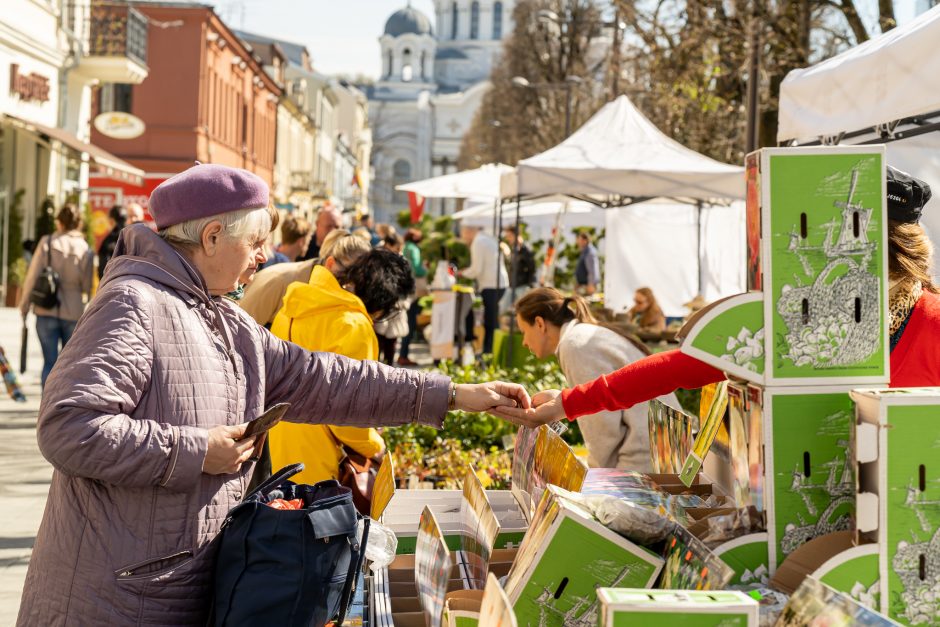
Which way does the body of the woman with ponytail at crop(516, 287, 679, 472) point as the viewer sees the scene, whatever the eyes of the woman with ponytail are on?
to the viewer's left

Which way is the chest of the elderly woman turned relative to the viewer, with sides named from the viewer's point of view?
facing to the right of the viewer

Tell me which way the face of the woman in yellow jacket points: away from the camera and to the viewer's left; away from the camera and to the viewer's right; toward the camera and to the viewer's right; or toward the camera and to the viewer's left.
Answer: away from the camera and to the viewer's right

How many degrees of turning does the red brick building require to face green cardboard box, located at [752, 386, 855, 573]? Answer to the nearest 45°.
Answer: approximately 90° to its right

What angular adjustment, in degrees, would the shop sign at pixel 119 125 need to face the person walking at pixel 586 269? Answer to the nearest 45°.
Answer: approximately 45° to its left

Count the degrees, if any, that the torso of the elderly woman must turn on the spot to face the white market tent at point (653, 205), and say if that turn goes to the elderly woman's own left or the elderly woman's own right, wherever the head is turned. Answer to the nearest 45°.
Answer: approximately 45° to the elderly woman's own left

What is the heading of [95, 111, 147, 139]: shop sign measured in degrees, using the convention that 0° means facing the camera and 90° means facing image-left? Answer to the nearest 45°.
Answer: approximately 0°

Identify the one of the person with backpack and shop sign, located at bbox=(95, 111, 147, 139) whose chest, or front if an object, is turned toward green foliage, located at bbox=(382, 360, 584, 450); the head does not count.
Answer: the shop sign

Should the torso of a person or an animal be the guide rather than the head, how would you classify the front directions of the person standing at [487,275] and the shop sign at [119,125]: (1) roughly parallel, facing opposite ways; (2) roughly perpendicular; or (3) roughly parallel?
roughly perpendicular

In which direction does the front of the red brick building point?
to the viewer's right

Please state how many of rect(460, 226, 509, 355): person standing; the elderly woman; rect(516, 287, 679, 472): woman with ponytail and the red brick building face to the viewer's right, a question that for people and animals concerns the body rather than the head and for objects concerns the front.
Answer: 2
